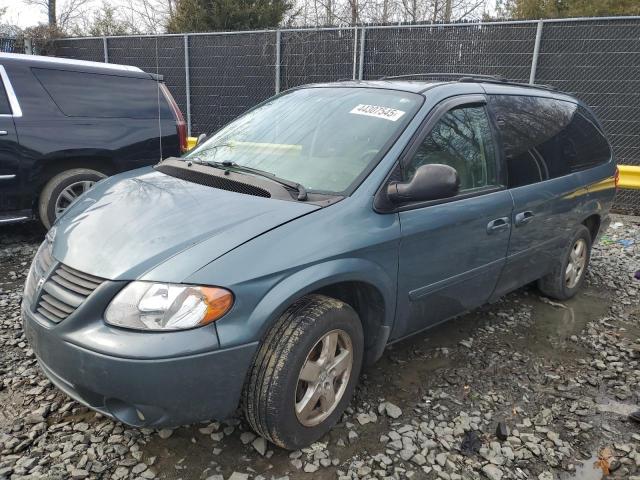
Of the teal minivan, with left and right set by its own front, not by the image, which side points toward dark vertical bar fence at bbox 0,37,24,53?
right

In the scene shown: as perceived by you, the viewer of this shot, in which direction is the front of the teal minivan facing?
facing the viewer and to the left of the viewer

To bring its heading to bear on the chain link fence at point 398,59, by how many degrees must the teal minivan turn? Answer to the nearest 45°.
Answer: approximately 135° to its right

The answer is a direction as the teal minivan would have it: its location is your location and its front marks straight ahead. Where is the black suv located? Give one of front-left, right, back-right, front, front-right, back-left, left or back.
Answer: right

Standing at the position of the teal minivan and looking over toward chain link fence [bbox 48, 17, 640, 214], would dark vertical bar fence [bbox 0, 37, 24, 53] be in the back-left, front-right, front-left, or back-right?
front-left
